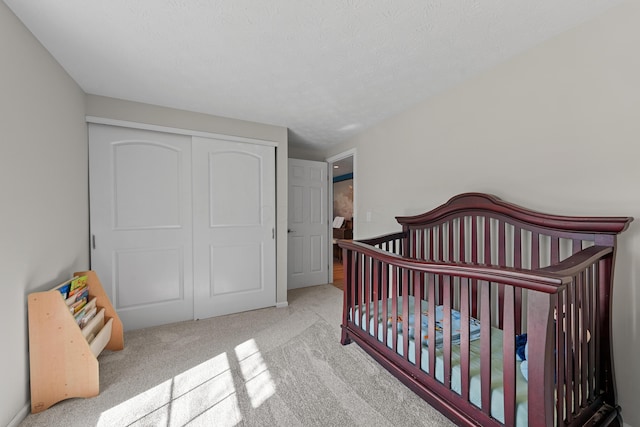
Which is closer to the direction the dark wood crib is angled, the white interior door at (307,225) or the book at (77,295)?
the book

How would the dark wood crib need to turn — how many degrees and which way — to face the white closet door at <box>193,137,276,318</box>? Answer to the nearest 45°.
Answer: approximately 45° to its right

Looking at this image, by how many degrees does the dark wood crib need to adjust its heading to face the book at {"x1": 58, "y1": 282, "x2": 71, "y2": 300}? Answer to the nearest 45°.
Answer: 0° — it already faces it

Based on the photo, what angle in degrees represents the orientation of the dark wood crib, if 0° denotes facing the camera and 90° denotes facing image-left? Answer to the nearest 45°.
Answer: approximately 45°

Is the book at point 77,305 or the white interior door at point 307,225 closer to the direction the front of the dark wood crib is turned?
the book
